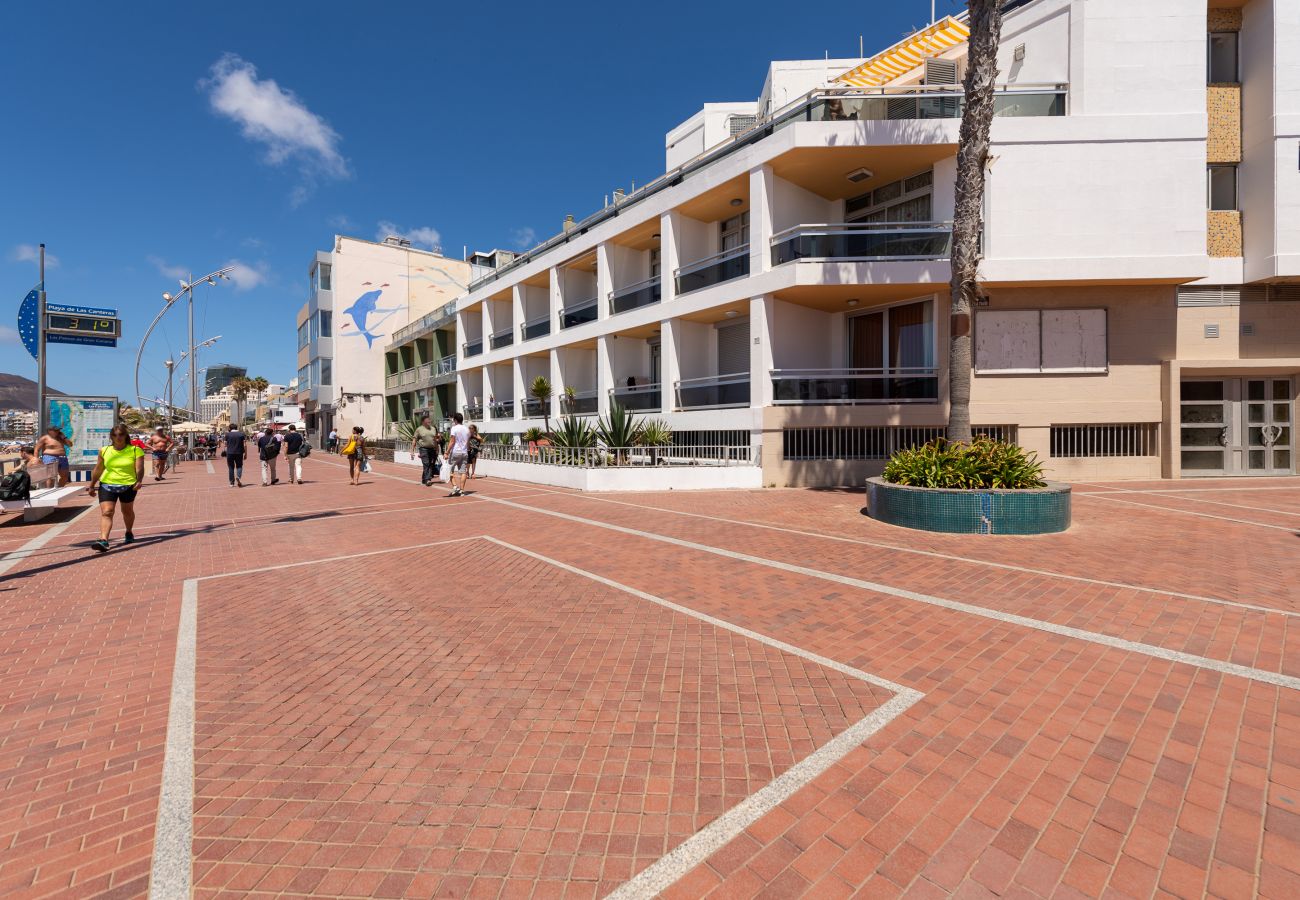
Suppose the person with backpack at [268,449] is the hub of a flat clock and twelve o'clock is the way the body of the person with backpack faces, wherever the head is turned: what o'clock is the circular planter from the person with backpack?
The circular planter is roughly at 5 o'clock from the person with backpack.

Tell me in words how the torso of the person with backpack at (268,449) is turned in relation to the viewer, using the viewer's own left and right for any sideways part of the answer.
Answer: facing away from the viewer
